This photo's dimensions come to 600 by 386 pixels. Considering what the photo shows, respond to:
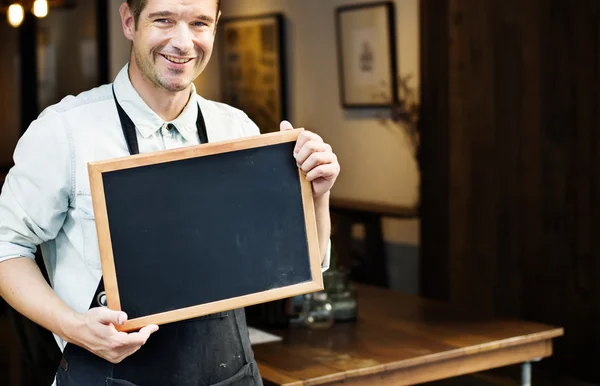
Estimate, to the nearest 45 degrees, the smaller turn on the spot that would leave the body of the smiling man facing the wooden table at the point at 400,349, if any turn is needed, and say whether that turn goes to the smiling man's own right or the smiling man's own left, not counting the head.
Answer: approximately 90° to the smiling man's own left

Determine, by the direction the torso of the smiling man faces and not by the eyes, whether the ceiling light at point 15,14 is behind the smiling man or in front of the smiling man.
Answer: behind

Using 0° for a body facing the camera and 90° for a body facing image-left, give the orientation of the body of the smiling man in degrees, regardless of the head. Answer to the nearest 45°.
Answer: approximately 315°

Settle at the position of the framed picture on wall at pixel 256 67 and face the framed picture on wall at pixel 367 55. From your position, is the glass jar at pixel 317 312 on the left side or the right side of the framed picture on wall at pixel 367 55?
right

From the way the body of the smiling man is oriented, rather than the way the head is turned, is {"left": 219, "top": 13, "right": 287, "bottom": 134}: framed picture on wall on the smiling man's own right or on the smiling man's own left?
on the smiling man's own left

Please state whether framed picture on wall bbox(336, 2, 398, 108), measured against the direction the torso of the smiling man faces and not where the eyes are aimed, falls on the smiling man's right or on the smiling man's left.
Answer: on the smiling man's left
